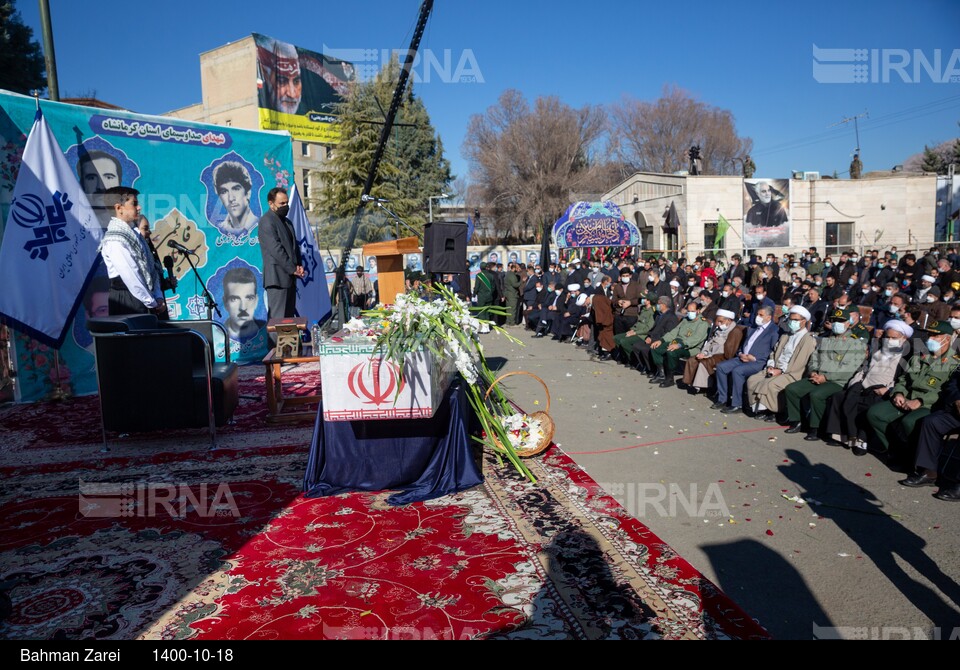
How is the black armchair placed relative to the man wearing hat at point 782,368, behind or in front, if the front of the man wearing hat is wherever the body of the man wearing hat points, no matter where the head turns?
in front

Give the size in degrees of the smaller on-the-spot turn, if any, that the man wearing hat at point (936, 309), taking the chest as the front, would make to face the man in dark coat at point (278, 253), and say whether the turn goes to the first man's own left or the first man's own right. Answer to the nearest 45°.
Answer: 0° — they already face them

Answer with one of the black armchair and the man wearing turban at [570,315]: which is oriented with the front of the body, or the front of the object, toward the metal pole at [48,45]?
the man wearing turban

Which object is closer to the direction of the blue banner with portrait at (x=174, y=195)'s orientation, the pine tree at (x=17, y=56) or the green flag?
the green flag

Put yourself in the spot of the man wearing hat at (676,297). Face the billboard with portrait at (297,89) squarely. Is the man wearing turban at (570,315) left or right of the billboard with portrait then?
left

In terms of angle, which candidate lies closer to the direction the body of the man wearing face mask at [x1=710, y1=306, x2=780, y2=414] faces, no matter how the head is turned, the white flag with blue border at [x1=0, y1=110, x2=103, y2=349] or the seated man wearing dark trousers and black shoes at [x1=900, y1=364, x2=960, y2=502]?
the white flag with blue border

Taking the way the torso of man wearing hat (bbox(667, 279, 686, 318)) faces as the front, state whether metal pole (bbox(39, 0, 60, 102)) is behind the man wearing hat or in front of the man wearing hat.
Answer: in front

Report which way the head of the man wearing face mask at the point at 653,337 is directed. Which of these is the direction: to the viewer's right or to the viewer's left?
to the viewer's left

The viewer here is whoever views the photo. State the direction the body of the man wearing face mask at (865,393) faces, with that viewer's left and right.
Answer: facing the viewer and to the left of the viewer

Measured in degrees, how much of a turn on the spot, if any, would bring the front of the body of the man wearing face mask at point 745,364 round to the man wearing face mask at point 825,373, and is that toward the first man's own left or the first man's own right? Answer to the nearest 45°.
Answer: approximately 90° to the first man's own left

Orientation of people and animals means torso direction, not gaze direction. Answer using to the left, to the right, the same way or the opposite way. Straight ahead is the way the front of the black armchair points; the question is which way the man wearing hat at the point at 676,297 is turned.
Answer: the opposite way

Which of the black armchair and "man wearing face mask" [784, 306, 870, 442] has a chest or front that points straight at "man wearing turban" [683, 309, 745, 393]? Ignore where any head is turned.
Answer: the black armchair

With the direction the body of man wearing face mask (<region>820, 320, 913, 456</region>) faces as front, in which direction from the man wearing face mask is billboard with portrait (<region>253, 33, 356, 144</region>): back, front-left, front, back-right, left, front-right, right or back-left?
right

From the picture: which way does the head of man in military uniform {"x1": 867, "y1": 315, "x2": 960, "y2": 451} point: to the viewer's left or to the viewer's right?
to the viewer's left
